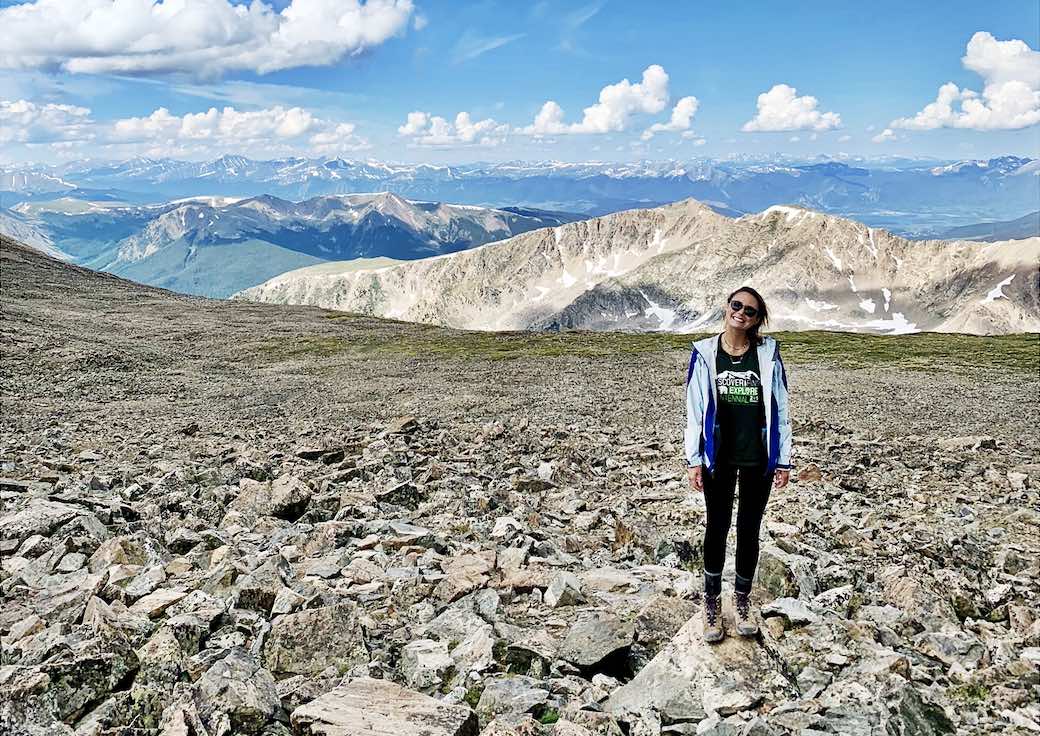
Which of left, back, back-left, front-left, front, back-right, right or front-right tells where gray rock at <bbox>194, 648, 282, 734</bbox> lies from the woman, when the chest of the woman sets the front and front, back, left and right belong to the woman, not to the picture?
front-right

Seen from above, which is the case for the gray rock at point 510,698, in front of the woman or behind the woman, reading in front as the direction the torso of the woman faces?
in front

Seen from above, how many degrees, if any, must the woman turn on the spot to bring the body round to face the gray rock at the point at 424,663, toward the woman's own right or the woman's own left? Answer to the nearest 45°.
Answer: approximately 45° to the woman's own right

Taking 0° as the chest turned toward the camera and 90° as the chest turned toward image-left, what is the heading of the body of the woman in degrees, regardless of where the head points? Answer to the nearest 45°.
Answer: approximately 0°

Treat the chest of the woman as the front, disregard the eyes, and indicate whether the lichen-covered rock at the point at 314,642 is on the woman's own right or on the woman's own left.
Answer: on the woman's own right
